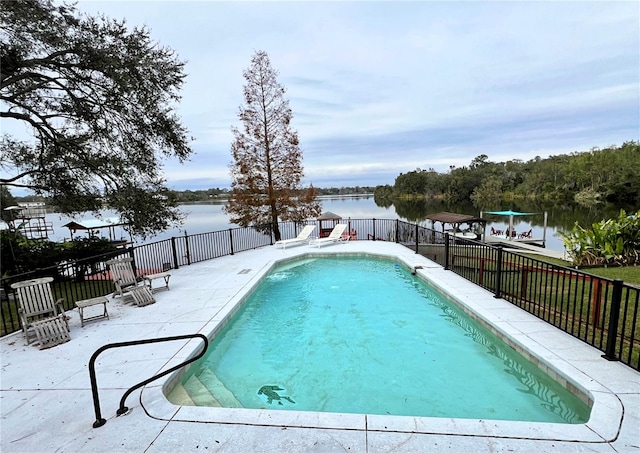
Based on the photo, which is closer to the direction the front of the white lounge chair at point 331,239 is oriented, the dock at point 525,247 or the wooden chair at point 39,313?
the wooden chair

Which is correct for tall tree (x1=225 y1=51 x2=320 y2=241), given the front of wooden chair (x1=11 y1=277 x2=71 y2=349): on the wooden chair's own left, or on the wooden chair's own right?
on the wooden chair's own left

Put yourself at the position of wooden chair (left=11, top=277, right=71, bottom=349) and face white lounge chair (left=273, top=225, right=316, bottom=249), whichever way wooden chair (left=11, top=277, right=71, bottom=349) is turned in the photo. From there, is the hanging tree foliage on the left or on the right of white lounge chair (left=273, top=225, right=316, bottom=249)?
left

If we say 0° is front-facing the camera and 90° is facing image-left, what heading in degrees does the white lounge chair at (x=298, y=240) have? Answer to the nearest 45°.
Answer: approximately 45°

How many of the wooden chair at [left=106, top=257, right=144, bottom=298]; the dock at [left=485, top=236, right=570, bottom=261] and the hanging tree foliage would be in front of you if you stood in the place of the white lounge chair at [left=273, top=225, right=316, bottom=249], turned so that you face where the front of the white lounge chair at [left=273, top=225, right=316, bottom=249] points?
2

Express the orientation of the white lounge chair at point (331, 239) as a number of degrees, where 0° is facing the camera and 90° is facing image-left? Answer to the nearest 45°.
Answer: approximately 45°

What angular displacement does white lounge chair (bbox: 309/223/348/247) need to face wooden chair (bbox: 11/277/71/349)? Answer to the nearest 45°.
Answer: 0° — it already faces it

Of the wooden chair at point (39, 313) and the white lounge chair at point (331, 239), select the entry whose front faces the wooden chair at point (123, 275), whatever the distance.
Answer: the white lounge chair

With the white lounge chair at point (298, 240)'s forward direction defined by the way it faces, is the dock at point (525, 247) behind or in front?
behind
